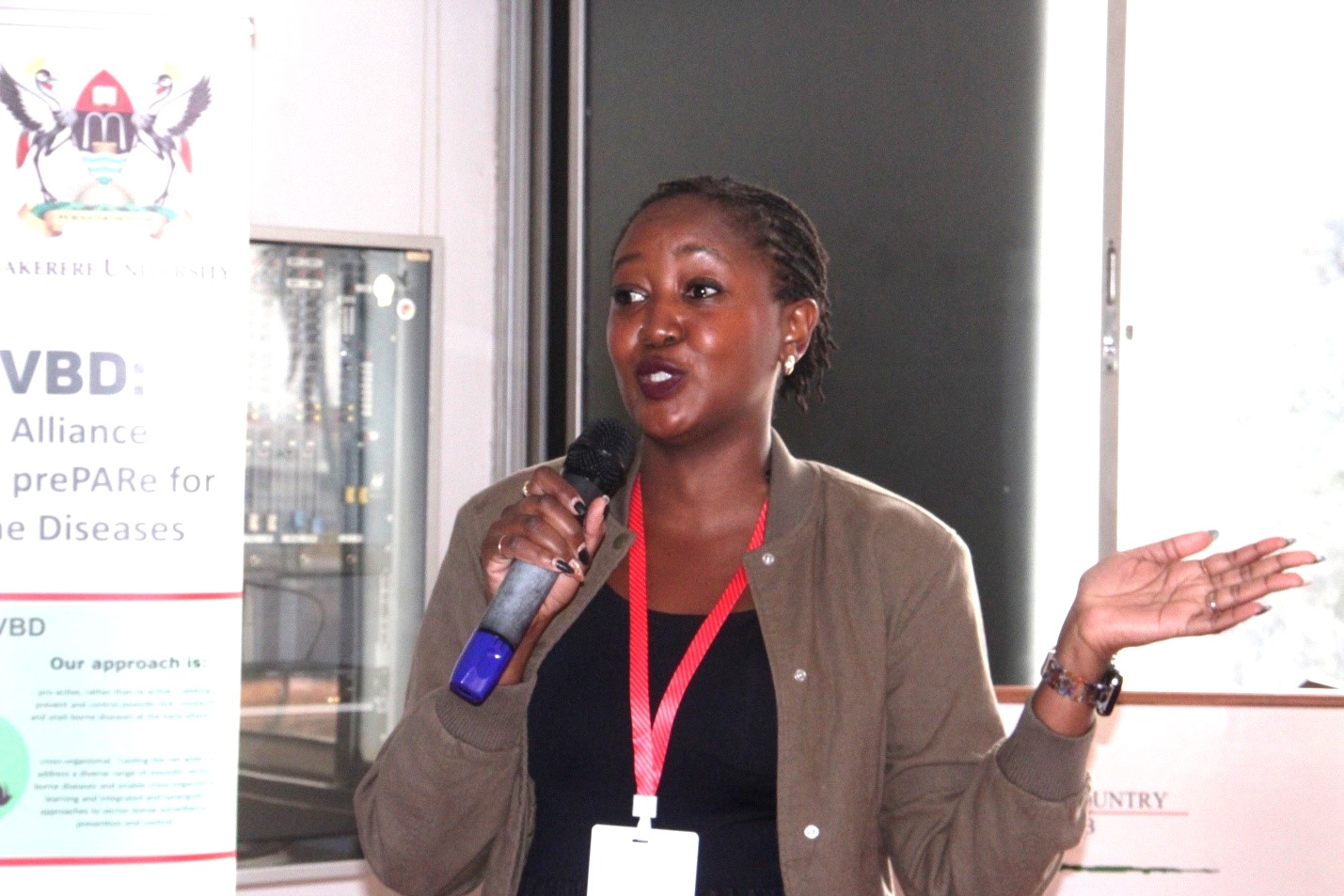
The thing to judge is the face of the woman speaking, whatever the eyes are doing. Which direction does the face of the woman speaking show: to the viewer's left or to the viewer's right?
to the viewer's left

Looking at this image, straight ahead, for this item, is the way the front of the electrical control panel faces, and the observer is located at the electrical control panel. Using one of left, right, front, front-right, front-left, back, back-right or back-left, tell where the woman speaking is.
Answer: front

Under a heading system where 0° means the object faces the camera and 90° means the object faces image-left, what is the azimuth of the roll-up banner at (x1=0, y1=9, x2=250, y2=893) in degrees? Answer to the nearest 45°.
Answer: approximately 0°

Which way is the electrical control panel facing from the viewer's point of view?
toward the camera
